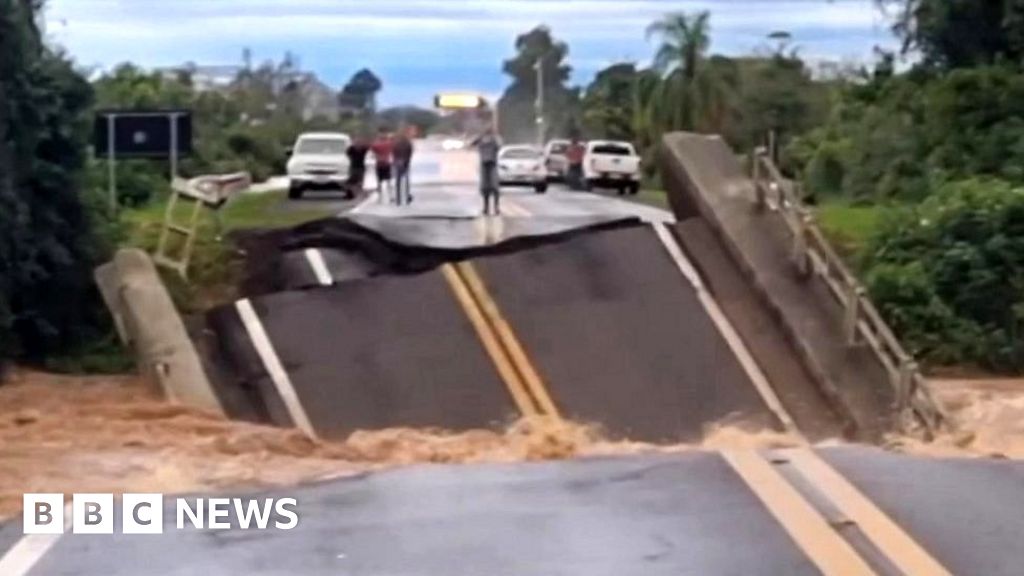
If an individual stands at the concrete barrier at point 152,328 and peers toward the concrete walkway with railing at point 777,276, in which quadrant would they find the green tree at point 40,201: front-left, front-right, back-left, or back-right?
back-left

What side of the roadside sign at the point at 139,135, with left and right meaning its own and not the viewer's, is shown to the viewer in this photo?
back

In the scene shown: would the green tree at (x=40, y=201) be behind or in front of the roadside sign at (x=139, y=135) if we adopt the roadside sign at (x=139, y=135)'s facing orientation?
behind

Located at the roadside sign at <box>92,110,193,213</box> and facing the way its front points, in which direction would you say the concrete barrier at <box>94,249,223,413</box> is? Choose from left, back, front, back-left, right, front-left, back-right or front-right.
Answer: back

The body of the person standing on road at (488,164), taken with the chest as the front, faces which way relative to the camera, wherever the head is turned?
toward the camera

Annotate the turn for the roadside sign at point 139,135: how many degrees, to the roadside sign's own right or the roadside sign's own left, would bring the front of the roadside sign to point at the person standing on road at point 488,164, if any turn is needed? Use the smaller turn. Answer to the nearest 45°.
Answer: approximately 45° to the roadside sign's own right

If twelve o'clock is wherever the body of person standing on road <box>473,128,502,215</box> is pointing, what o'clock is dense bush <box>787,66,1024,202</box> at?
The dense bush is roughly at 10 o'clock from the person standing on road.

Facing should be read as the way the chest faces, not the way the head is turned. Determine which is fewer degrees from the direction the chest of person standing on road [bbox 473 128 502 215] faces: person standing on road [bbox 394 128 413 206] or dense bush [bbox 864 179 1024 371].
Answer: the dense bush

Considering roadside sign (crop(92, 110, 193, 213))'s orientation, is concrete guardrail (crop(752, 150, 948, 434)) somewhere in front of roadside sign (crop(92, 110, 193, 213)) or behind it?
behind
